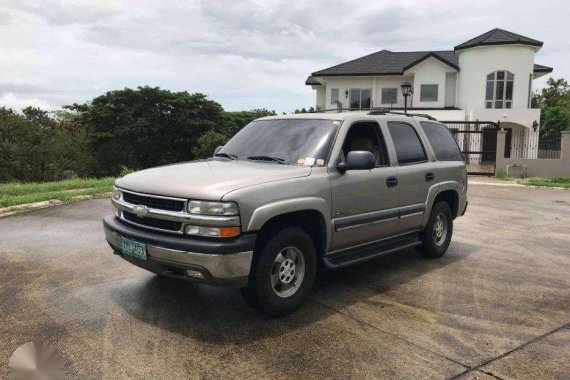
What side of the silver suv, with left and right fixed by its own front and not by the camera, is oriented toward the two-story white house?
back

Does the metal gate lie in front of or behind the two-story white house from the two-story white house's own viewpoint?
in front

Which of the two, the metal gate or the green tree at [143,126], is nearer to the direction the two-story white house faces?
the metal gate

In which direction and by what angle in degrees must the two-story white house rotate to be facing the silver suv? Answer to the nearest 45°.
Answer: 0° — it already faces it

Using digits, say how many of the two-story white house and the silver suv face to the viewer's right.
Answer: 0

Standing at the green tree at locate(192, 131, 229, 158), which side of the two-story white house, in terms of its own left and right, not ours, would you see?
right

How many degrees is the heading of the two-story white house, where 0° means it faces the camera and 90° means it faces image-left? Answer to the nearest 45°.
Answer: approximately 0°

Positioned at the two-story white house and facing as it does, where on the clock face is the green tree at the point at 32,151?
The green tree is roughly at 2 o'clock from the two-story white house.
